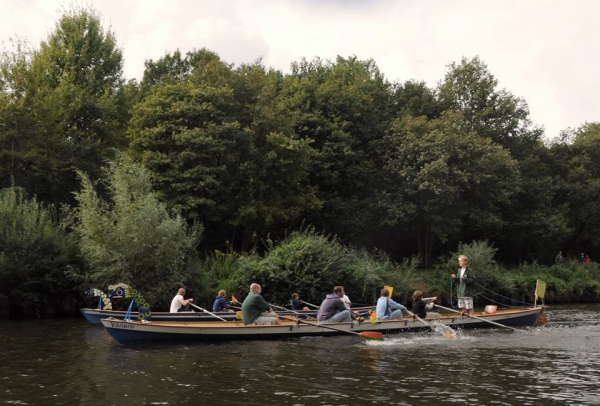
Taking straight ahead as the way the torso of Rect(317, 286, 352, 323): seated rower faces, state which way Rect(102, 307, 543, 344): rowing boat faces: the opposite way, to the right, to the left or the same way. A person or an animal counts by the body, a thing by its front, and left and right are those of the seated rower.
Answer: the opposite way

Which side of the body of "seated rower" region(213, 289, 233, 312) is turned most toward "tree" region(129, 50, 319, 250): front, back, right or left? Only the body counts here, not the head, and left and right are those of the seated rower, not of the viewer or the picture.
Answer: left

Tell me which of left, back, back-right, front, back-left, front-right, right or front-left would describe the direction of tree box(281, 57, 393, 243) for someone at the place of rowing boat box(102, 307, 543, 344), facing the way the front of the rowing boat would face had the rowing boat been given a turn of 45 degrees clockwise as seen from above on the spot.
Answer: front-right

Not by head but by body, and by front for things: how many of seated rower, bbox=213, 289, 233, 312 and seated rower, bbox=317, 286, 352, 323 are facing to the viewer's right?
2

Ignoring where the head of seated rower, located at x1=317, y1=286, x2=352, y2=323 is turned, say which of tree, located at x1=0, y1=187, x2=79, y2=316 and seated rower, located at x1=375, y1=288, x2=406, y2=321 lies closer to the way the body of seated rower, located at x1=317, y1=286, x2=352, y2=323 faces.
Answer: the seated rower

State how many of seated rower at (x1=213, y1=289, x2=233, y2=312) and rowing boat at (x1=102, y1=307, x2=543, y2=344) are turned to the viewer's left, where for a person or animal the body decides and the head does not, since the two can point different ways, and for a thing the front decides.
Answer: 1

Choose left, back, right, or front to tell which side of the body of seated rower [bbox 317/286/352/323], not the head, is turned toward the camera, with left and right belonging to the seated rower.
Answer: right

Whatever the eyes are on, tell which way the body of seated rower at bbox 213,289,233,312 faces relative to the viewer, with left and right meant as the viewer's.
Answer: facing to the right of the viewer

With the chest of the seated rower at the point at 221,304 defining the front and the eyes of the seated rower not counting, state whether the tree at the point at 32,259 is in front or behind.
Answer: behind

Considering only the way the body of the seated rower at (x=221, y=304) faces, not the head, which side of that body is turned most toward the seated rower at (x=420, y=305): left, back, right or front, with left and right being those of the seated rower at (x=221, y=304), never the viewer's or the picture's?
front

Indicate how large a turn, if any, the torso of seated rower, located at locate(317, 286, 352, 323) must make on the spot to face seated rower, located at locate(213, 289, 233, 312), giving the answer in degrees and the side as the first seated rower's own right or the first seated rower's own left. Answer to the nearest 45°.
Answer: approximately 135° to the first seated rower's own left

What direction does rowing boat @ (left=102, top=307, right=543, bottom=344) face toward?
to the viewer's left
